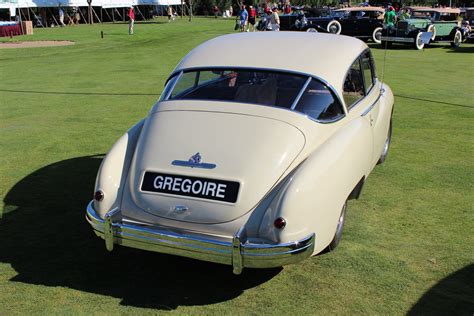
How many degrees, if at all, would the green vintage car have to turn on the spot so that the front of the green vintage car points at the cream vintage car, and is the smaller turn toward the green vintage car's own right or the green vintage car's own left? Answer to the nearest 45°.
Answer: approximately 45° to the green vintage car's own left

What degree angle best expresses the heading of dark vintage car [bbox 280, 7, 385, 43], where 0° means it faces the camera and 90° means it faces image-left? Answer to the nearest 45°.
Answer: approximately 90°

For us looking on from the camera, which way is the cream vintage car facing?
facing away from the viewer and to the right of the viewer

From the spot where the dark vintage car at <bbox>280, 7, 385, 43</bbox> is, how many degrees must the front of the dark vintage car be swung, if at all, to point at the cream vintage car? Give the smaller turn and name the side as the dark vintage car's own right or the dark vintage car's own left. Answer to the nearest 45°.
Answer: approximately 90° to the dark vintage car's own left

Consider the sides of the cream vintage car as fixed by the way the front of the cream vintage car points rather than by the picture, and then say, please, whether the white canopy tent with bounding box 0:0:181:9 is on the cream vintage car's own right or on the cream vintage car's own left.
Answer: on the cream vintage car's own left

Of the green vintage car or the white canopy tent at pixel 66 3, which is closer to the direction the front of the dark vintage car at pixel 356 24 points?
the white canopy tent

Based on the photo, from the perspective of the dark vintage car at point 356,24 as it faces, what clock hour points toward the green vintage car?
The green vintage car is roughly at 7 o'clock from the dark vintage car.

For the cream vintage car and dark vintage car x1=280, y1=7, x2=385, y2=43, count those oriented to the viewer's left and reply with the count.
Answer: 1

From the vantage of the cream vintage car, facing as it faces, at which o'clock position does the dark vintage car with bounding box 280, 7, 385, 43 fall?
The dark vintage car is roughly at 11 o'clock from the cream vintage car.

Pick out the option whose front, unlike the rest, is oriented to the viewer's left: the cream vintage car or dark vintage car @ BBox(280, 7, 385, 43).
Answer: the dark vintage car

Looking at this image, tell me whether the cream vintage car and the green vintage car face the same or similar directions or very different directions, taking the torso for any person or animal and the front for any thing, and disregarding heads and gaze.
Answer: very different directions

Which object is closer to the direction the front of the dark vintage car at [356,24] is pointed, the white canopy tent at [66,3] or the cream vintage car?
the white canopy tent

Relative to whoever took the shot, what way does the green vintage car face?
facing the viewer and to the left of the viewer

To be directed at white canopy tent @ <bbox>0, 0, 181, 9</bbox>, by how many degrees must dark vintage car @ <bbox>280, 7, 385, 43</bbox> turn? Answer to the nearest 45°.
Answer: approximately 45° to its right
